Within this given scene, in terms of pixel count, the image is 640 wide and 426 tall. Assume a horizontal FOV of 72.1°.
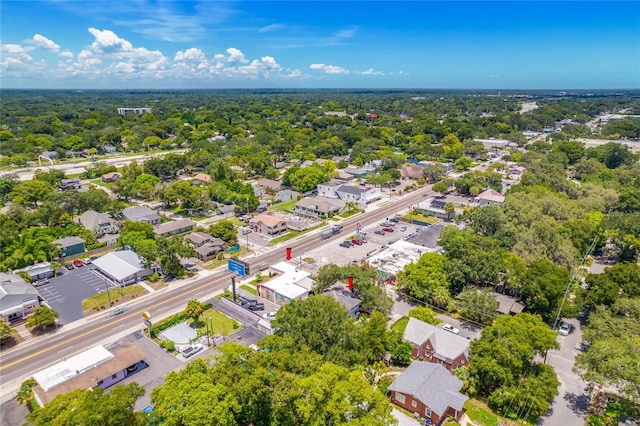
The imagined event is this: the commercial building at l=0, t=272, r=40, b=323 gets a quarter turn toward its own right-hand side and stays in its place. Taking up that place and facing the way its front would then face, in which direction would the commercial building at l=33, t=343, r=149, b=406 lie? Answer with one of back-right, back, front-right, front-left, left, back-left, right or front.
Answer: front-left

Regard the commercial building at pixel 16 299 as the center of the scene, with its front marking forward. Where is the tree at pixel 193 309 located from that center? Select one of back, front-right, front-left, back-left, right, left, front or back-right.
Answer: front

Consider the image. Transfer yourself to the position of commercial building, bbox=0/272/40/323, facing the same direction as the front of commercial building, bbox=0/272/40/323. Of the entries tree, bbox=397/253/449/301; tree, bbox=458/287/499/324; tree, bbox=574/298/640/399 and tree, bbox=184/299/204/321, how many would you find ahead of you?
4

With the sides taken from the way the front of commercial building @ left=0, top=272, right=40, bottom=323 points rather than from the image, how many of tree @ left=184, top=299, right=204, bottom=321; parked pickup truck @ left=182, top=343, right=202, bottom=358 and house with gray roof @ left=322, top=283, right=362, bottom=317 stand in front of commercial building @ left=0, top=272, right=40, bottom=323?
3

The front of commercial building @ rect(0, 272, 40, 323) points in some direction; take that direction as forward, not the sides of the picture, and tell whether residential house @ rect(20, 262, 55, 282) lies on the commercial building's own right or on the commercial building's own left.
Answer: on the commercial building's own left

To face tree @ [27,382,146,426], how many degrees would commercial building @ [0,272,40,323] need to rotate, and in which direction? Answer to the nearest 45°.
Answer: approximately 45° to its right

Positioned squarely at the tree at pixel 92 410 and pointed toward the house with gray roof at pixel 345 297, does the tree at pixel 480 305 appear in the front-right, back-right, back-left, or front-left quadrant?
front-right

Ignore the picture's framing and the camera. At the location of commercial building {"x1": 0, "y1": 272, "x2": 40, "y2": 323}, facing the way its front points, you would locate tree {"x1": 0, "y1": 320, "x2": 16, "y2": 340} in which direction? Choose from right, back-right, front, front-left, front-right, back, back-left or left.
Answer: front-right

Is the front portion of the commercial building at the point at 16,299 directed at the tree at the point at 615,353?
yes

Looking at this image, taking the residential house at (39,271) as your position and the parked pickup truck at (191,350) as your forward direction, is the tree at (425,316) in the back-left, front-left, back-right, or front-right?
front-left

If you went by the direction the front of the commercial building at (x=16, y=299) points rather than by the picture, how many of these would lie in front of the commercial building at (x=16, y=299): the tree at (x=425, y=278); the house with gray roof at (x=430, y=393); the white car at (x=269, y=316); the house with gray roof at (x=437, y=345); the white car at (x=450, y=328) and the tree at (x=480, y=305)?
6

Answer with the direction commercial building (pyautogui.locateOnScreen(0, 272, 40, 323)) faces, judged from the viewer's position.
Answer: facing the viewer and to the right of the viewer

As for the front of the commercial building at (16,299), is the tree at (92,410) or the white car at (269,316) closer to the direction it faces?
the tree
